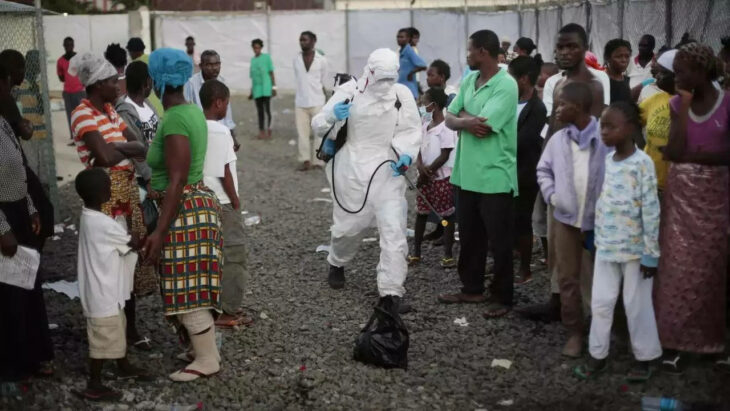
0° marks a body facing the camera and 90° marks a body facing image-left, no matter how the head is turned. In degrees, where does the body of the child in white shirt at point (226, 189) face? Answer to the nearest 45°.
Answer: approximately 270°

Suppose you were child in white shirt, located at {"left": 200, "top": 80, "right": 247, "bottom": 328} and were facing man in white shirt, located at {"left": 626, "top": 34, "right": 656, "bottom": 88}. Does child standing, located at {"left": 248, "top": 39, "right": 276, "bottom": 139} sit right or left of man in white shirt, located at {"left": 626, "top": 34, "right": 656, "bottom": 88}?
left

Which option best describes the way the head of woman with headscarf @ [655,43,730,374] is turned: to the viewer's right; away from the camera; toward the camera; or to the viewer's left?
to the viewer's left

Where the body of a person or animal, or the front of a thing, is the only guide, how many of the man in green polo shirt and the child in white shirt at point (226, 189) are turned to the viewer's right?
1

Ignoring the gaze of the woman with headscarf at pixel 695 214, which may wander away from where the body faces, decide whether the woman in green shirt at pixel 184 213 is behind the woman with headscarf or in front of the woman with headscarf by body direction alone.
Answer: in front

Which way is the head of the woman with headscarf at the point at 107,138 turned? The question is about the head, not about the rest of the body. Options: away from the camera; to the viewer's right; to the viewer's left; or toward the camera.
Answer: to the viewer's right

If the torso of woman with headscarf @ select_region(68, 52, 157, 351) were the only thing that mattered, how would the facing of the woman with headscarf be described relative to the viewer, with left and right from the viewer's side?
facing the viewer and to the right of the viewer

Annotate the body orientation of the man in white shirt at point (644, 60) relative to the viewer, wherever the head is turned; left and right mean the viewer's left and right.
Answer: facing the viewer and to the left of the viewer

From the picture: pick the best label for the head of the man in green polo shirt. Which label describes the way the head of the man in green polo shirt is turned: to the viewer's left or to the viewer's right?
to the viewer's left
